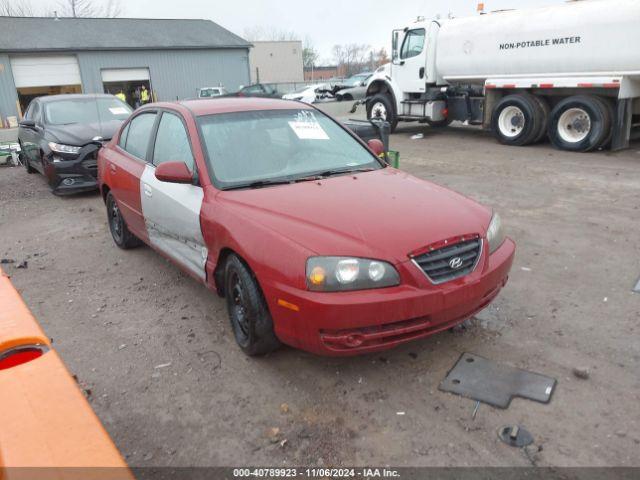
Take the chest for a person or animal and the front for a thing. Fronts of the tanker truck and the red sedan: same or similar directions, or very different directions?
very different directions

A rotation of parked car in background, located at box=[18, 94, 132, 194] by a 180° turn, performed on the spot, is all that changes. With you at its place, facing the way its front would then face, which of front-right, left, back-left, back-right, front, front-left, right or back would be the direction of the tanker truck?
back-right

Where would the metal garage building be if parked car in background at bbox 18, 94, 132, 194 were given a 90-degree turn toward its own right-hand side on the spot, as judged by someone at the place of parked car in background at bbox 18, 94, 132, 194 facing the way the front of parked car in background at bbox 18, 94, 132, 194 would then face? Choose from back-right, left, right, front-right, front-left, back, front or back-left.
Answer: back-right

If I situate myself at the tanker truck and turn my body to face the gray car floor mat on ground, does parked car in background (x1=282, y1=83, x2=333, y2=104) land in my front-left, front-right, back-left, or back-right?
back-right

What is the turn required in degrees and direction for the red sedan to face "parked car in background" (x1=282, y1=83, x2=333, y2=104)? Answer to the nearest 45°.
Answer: approximately 135° to its left

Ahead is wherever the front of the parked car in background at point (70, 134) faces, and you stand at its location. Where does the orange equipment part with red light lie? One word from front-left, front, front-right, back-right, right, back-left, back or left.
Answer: front-right

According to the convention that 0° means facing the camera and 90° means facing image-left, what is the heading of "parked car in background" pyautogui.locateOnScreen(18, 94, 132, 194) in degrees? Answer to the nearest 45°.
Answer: approximately 315°

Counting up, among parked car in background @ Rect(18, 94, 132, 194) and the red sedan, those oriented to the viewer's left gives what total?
0

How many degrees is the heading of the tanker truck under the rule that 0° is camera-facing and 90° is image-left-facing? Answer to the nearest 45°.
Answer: approximately 135°

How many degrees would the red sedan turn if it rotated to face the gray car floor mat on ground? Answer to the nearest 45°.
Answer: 0° — it already faces it

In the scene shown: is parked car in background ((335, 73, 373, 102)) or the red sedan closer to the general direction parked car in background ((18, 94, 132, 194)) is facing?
the red sedan

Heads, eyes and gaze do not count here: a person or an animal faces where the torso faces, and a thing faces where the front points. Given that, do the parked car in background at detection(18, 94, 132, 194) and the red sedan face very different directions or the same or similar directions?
same or similar directions

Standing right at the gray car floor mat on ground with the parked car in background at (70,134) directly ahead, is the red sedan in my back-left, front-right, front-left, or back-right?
front-left

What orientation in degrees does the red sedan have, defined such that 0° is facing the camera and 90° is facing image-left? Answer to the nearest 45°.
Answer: approximately 315°

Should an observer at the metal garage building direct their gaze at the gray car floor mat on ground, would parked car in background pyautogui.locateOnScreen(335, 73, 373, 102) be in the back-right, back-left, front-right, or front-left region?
front-left

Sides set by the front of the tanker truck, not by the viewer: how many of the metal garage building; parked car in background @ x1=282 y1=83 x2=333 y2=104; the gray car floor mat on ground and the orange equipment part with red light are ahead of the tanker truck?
2

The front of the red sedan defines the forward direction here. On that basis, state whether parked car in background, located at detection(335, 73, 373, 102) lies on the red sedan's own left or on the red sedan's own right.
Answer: on the red sedan's own left
